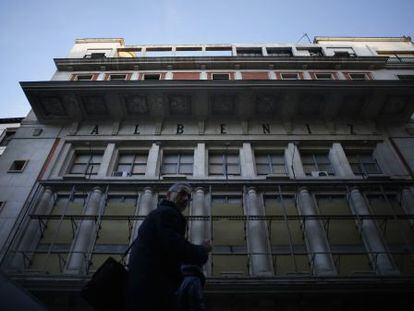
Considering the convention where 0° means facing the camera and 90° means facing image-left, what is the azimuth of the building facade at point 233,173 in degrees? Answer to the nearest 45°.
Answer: approximately 0°

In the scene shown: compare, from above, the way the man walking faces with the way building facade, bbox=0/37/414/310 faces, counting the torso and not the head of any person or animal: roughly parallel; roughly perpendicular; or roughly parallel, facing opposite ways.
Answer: roughly perpendicular

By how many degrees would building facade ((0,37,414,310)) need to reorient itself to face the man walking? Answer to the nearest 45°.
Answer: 0° — it already faces them

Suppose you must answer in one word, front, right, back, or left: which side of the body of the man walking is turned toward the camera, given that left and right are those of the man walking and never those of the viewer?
right

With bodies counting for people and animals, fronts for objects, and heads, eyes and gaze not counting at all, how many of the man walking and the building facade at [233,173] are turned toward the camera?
1

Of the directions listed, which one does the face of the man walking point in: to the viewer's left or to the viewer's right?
to the viewer's right

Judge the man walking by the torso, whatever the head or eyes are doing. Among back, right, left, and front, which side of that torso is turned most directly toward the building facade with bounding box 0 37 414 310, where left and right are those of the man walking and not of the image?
left
